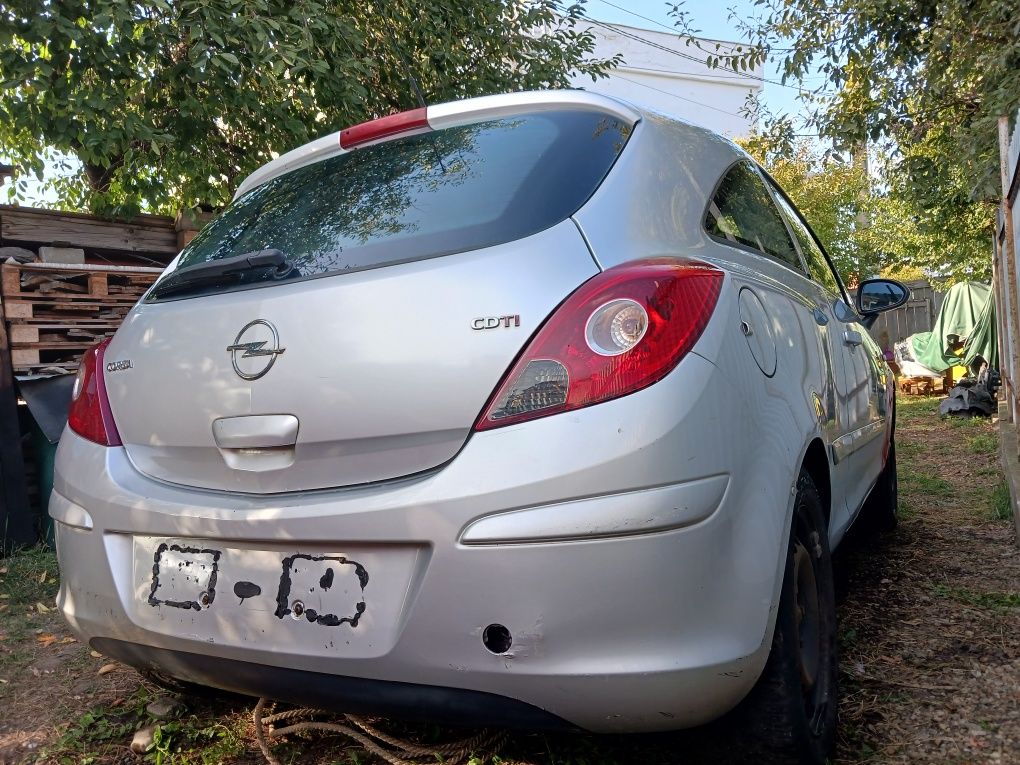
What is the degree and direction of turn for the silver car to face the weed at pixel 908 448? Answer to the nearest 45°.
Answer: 0° — it already faces it

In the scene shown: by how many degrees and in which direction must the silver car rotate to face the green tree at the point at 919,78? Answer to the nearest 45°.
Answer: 0° — it already faces it

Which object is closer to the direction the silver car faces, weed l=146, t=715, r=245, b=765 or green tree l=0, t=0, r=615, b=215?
the green tree

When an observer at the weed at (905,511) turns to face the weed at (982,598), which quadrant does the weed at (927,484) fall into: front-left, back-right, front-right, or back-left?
back-left

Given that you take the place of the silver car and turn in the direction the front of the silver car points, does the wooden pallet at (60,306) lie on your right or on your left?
on your left

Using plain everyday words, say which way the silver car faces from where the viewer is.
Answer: facing away from the viewer and to the right of the viewer

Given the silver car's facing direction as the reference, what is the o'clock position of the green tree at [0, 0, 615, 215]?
The green tree is roughly at 10 o'clock from the silver car.
